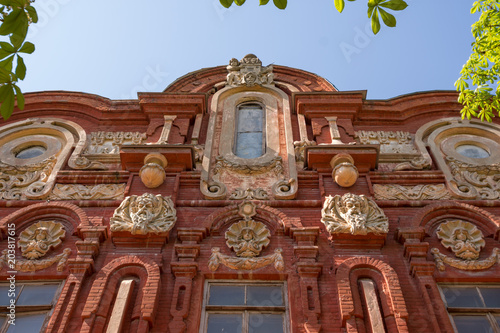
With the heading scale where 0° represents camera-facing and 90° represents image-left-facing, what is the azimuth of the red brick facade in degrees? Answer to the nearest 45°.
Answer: approximately 0°

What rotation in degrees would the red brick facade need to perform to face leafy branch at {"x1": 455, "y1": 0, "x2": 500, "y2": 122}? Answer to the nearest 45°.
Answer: approximately 45° to its left

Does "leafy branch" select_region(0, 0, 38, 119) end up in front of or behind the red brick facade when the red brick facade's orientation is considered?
in front
